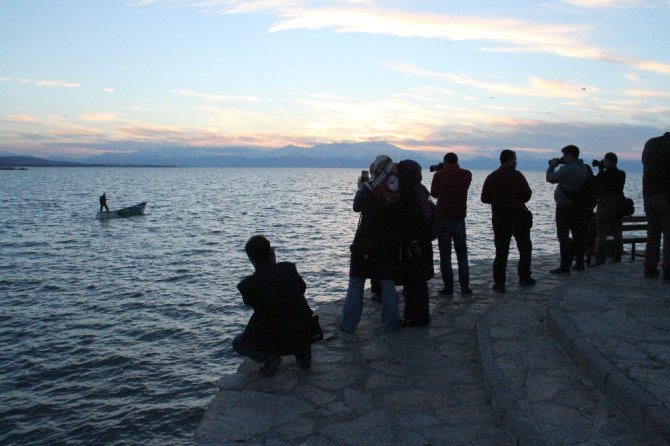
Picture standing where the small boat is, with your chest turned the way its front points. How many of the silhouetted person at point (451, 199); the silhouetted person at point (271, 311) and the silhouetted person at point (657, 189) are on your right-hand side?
3

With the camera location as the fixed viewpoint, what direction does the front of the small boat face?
facing to the right of the viewer

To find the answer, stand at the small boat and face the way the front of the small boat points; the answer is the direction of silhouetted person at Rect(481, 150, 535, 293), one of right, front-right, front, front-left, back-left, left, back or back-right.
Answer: right

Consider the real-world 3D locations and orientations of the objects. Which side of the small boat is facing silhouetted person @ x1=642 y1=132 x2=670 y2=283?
right

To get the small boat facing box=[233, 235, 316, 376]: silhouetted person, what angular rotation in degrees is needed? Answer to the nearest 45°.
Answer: approximately 90° to its right

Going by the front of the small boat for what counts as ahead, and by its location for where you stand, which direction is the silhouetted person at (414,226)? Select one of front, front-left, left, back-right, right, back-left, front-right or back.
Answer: right

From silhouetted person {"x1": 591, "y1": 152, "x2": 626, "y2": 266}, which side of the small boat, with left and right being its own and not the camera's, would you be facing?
right

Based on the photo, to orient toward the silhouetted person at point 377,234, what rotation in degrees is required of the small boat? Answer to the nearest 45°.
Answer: approximately 90° to its right

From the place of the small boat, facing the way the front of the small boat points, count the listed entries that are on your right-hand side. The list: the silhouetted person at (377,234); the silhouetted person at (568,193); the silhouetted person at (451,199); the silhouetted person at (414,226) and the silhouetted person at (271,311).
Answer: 5

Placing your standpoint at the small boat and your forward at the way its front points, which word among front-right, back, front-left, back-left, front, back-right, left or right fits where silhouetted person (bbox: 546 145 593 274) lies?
right

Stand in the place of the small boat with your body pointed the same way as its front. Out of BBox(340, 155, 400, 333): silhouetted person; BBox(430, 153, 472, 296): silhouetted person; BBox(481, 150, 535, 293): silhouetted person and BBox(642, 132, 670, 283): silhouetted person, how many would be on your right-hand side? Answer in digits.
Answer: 4
